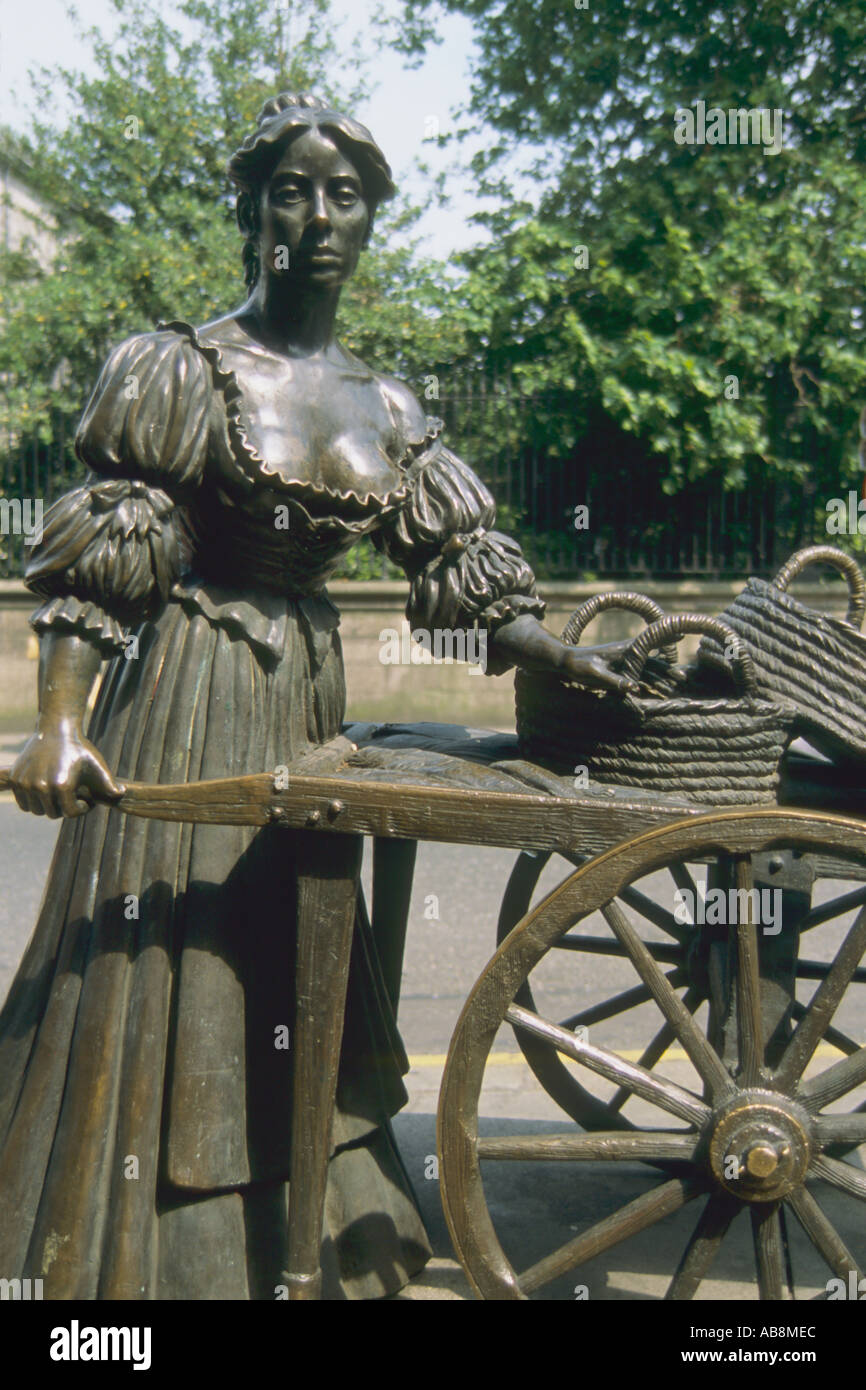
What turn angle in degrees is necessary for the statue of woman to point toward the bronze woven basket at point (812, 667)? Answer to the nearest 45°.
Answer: approximately 45° to its left

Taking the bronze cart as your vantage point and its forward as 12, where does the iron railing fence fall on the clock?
The iron railing fence is roughly at 9 o'clock from the bronze cart.

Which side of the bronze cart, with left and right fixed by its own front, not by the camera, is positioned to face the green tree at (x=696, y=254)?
left

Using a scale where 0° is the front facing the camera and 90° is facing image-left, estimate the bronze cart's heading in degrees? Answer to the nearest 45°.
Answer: approximately 270°

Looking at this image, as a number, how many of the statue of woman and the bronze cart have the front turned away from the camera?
0

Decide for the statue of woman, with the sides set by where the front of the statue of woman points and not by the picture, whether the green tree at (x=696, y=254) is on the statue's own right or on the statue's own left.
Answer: on the statue's own left

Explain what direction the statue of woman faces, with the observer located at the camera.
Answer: facing the viewer and to the right of the viewer

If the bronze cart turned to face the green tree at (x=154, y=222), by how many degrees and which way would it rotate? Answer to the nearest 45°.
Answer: approximately 90° to its left

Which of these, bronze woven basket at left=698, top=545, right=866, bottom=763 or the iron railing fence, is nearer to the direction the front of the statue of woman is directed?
the bronze woven basket
